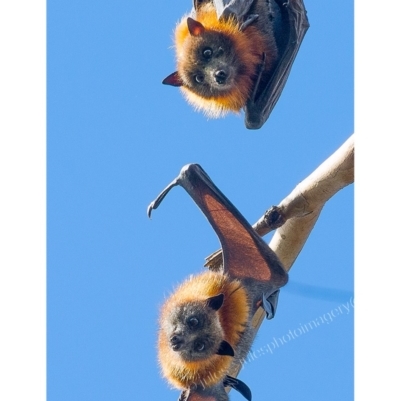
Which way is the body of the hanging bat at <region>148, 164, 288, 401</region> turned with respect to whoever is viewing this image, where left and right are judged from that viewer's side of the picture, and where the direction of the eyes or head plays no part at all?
facing the viewer and to the left of the viewer

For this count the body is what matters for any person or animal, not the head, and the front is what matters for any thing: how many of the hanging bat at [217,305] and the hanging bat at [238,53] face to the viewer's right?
0

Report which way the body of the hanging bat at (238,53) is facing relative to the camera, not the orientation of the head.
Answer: toward the camera
